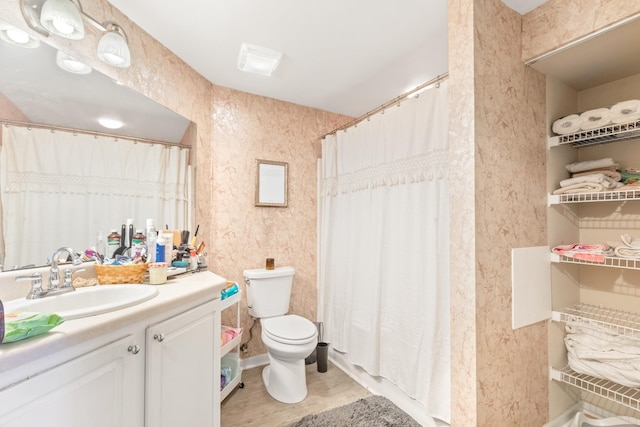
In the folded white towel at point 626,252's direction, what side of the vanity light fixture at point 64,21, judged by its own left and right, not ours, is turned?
front

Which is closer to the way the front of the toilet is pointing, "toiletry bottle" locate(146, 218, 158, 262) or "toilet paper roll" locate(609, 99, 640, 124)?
the toilet paper roll

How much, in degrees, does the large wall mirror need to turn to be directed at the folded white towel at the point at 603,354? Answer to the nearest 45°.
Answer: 0° — it already faces it

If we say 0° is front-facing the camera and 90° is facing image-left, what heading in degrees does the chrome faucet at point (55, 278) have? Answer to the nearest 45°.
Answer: approximately 315°

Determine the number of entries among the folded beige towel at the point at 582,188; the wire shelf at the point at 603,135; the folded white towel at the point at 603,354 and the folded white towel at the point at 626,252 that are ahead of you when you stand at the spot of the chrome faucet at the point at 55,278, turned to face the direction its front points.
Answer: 4

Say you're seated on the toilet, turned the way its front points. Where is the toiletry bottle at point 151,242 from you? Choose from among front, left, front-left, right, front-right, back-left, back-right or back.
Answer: right

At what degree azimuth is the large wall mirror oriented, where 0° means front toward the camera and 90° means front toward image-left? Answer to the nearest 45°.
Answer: approximately 315°

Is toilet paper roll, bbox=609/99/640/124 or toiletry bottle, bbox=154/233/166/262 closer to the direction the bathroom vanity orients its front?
the toilet paper roll
